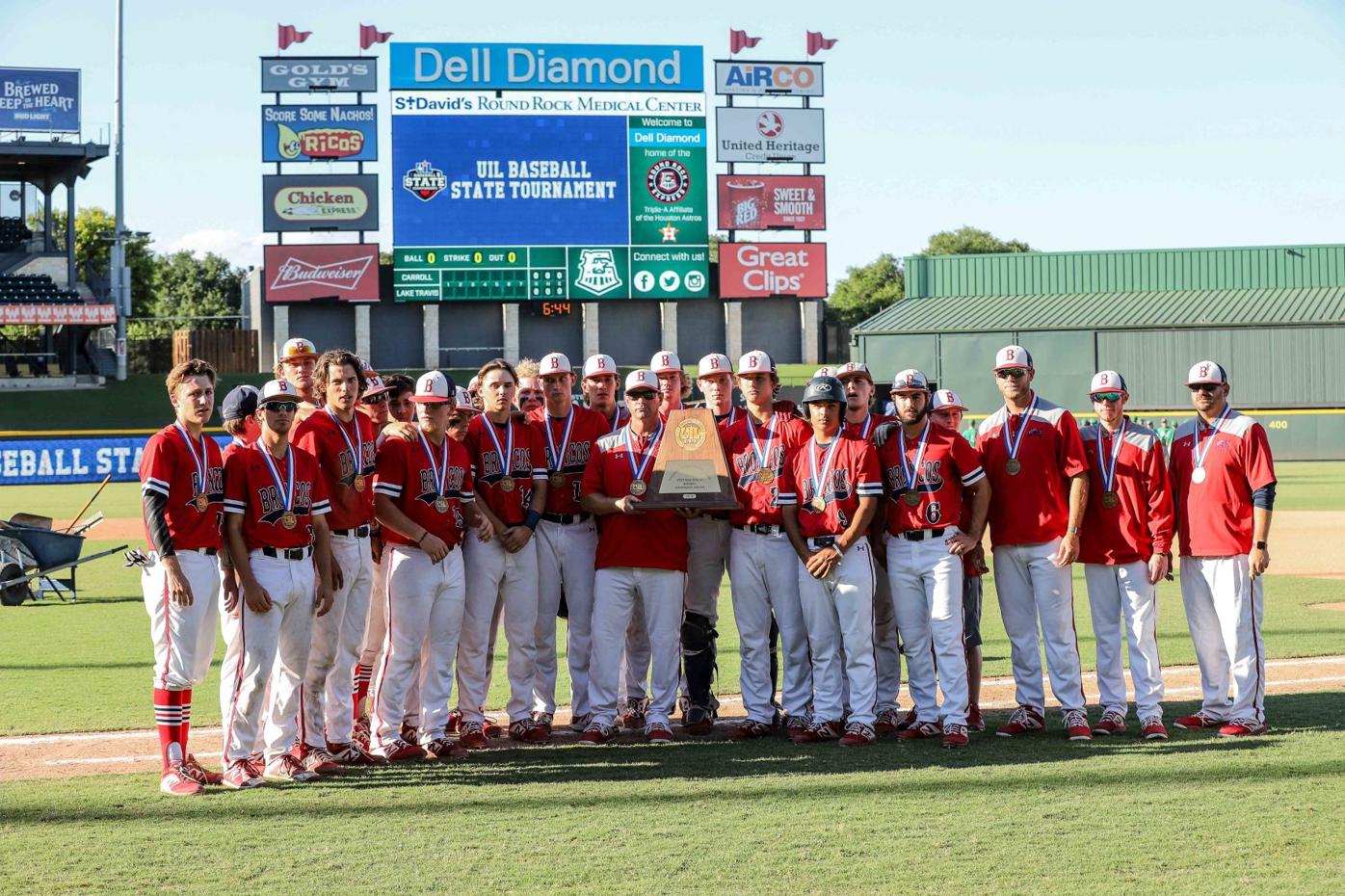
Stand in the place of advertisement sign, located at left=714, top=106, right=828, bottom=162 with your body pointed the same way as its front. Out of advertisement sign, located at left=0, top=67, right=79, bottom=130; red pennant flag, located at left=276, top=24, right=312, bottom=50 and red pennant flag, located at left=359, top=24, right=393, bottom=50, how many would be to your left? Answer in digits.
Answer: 0

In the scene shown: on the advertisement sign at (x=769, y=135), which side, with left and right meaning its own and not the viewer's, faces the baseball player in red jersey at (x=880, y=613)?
front

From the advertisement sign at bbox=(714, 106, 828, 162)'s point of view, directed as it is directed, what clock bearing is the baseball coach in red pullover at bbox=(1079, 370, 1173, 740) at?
The baseball coach in red pullover is roughly at 12 o'clock from the advertisement sign.

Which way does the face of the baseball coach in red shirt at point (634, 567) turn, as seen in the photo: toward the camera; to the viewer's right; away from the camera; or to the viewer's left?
toward the camera

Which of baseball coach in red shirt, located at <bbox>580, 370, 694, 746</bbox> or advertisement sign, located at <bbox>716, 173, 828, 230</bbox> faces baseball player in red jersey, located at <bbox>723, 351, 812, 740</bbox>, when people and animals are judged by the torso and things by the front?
the advertisement sign

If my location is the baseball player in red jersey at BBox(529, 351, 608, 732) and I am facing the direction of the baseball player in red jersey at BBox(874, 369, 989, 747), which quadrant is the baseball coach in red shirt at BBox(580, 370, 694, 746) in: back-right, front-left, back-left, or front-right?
front-right

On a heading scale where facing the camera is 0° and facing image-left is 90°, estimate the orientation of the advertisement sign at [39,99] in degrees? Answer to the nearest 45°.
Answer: approximately 0°

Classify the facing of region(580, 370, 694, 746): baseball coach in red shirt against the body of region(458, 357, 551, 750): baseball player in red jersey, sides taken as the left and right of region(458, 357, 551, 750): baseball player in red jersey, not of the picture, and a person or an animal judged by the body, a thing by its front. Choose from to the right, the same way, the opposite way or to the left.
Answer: the same way

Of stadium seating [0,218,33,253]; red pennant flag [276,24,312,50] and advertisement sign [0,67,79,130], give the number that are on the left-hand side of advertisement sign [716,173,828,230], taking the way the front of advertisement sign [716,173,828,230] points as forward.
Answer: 0

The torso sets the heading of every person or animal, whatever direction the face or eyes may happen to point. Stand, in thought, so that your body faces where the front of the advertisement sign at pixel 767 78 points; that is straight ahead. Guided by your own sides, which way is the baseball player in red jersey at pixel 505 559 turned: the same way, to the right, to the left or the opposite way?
the same way

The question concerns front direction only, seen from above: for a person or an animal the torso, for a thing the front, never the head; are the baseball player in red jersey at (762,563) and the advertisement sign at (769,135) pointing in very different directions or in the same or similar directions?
same or similar directions

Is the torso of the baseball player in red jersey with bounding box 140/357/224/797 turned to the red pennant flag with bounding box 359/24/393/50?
no

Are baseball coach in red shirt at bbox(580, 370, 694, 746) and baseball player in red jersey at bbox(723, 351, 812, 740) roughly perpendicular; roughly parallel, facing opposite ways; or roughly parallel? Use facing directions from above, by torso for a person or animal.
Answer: roughly parallel

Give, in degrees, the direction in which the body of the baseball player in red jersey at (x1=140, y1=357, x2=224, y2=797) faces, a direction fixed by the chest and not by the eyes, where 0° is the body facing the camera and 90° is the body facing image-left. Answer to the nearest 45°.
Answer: approximately 315°

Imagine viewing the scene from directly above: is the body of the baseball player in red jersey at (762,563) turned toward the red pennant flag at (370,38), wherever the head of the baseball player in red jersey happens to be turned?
no

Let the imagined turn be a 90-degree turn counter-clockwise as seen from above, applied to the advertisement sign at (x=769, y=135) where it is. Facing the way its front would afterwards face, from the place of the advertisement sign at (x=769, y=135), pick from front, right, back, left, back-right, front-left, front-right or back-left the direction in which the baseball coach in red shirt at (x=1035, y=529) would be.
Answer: right

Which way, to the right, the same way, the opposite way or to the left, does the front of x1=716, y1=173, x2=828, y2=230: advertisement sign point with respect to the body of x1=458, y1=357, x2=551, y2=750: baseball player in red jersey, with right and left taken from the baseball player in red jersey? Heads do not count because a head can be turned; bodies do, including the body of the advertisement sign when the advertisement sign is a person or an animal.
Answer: the same way

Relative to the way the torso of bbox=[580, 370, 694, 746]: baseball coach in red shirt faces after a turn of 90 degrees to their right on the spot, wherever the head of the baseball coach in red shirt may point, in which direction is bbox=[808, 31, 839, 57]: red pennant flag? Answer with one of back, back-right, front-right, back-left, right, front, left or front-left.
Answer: right

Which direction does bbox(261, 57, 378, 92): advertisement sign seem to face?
toward the camera
